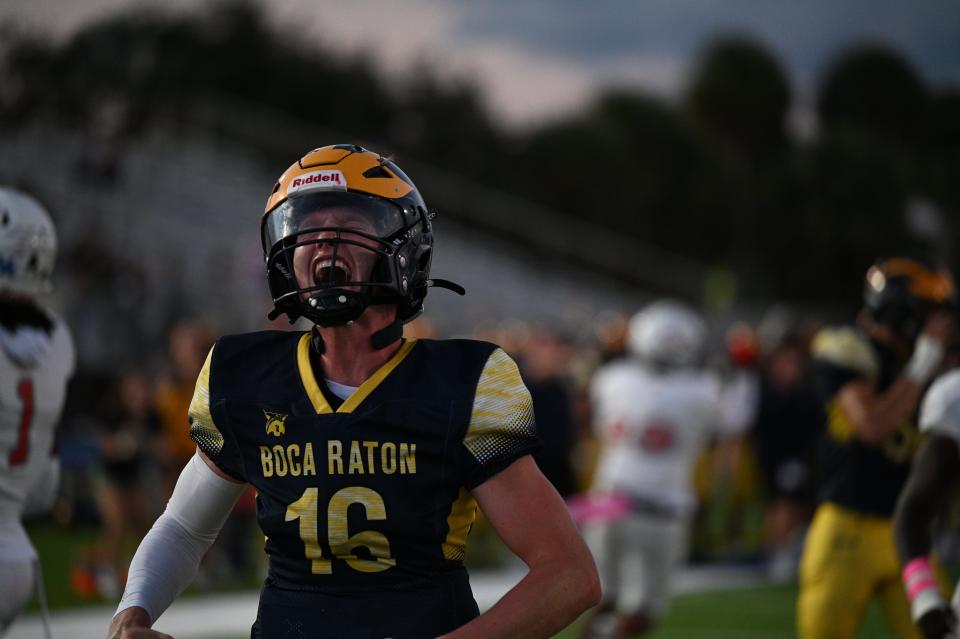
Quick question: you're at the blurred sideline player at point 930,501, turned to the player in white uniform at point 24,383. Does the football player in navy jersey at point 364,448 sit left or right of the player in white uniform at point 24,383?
left

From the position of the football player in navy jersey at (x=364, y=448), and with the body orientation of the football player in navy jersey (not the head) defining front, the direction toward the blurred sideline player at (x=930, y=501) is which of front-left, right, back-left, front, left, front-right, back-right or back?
back-left

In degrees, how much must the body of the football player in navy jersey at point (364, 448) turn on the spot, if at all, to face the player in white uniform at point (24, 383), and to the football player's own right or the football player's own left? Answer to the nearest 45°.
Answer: approximately 135° to the football player's own right

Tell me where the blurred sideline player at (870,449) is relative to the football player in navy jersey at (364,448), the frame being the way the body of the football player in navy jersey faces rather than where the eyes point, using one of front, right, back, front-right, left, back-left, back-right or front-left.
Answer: back-left

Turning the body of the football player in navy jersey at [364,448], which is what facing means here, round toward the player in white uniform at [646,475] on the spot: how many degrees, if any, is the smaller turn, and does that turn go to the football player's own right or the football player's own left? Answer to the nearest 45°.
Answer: approximately 180°

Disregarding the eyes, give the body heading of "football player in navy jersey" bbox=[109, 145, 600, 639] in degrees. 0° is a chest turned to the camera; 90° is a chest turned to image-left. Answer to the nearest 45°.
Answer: approximately 0°
